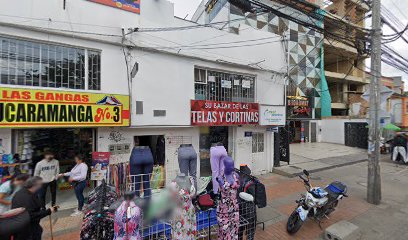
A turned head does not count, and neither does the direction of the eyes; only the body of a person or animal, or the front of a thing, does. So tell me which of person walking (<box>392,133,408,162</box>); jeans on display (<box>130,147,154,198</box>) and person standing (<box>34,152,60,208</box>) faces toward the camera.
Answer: person standing (<box>34,152,60,208</box>)

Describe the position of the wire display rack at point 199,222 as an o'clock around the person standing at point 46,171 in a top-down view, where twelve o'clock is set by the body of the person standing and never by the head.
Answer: The wire display rack is roughly at 11 o'clock from the person standing.

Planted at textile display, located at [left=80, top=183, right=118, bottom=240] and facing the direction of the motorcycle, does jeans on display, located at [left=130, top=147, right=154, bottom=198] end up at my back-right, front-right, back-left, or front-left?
front-left

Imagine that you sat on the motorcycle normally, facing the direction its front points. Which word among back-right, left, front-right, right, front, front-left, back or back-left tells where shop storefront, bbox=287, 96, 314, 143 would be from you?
back-right

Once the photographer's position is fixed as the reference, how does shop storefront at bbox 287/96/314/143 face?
facing the viewer and to the right of the viewer

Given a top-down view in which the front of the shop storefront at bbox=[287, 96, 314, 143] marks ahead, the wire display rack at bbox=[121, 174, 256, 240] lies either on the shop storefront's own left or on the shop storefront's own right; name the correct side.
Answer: on the shop storefront's own right

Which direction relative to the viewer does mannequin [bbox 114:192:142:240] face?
toward the camera

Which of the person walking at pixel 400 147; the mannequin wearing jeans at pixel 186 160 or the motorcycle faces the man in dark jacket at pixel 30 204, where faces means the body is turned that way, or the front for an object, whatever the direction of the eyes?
the motorcycle

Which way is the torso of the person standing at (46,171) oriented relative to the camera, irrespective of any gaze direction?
toward the camera
